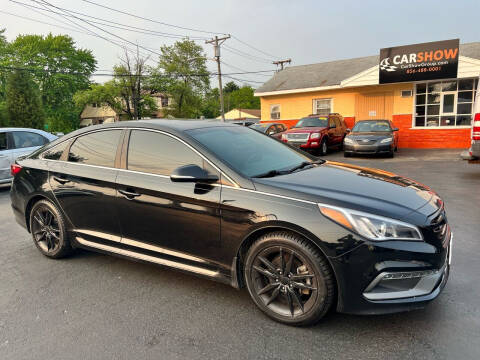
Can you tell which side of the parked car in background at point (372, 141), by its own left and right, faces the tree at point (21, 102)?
right

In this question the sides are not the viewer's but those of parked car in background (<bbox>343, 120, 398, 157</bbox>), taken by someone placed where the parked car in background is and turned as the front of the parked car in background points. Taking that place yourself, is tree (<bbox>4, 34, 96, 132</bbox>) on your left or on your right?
on your right

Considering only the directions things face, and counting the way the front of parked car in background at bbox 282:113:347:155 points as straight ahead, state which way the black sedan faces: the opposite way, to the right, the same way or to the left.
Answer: to the left

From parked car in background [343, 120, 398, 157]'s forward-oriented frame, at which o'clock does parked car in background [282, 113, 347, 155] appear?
parked car in background [282, 113, 347, 155] is roughly at 4 o'clock from parked car in background [343, 120, 398, 157].

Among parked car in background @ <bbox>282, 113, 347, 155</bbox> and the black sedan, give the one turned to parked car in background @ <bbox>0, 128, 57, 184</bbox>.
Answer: parked car in background @ <bbox>282, 113, 347, 155</bbox>

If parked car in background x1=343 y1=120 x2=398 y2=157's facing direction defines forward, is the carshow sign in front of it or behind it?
behind

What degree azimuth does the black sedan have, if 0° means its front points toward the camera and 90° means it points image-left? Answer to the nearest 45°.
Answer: approximately 315°

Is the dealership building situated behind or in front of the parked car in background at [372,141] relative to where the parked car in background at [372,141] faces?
behind

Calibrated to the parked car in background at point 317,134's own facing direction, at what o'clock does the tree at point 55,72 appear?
The tree is roughly at 3 o'clock from the parked car in background.

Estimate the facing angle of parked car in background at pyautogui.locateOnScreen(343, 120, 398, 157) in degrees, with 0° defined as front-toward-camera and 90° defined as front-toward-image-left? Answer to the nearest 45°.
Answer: approximately 0°
